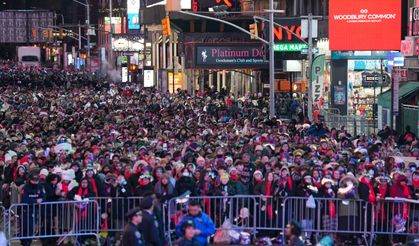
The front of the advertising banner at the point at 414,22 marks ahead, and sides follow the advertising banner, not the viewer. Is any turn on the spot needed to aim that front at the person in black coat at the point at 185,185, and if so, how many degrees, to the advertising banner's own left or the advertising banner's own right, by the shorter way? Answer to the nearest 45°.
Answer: approximately 45° to the advertising banner's own left

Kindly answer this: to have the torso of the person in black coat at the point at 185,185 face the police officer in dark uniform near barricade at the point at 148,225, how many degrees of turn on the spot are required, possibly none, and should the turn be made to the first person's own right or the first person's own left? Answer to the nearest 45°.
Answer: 0° — they already face them

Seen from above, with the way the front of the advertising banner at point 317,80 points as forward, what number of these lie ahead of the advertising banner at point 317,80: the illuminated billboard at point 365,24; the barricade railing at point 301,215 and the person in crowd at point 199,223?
2

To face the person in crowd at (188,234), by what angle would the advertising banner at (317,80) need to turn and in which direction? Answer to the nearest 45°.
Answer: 0° — it already faces them

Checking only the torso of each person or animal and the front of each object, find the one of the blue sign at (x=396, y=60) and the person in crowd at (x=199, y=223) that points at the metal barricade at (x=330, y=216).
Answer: the blue sign

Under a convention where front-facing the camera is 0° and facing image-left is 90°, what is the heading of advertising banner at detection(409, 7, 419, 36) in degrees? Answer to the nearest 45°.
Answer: approximately 45°

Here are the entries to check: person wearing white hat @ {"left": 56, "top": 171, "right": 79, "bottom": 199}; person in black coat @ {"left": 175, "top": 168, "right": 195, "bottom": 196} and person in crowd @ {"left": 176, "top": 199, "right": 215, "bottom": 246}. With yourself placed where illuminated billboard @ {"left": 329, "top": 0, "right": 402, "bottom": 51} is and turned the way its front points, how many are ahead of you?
3

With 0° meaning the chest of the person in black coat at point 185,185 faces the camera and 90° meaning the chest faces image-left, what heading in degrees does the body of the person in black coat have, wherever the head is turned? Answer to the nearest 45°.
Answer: approximately 0°
